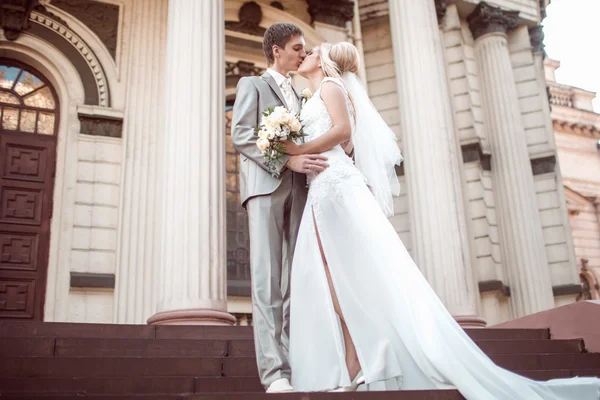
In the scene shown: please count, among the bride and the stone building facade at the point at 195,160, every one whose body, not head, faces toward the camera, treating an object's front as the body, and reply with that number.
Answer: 1

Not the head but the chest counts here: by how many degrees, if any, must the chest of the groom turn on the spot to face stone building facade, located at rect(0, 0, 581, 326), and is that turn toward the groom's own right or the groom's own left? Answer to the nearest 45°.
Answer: approximately 135° to the groom's own left

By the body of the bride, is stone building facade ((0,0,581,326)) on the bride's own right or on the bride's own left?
on the bride's own right

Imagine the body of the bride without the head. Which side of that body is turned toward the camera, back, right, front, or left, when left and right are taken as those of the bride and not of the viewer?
left

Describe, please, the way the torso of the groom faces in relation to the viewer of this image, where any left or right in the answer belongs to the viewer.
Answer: facing the viewer and to the right of the viewer

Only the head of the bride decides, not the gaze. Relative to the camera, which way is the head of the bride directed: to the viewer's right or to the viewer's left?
to the viewer's left

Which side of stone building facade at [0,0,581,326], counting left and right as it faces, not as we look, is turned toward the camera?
front
